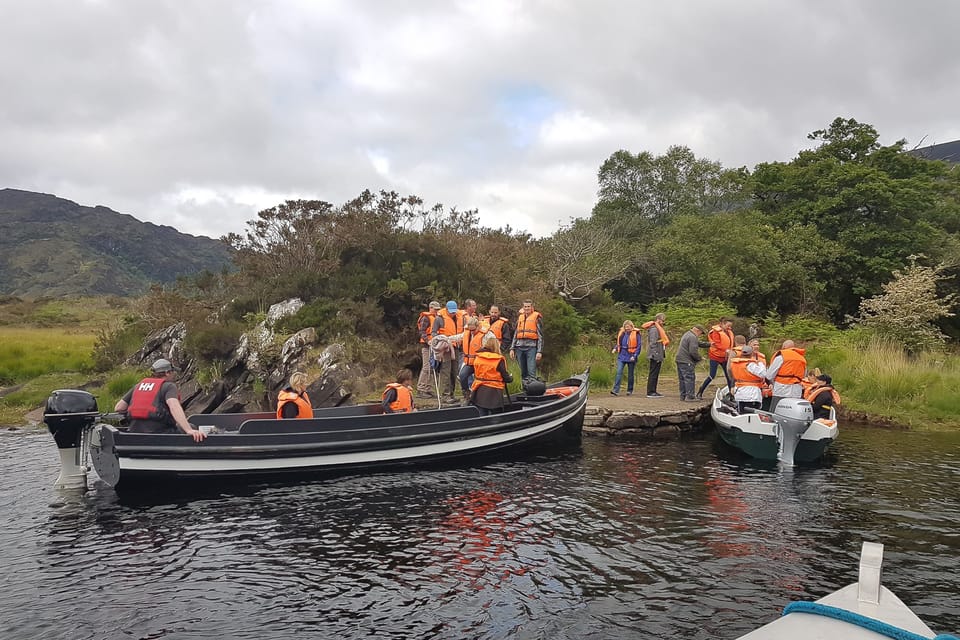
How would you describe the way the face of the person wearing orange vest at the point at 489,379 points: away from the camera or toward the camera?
away from the camera

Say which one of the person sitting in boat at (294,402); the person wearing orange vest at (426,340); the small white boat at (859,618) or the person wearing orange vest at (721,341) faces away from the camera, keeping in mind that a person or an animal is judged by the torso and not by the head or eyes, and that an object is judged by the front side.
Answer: the small white boat

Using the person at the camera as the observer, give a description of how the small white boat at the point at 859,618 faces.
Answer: facing away from the viewer

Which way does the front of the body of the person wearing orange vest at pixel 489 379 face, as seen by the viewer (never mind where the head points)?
away from the camera

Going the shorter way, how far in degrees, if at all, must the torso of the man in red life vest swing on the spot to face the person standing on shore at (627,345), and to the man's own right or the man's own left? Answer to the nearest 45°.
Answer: approximately 45° to the man's own right

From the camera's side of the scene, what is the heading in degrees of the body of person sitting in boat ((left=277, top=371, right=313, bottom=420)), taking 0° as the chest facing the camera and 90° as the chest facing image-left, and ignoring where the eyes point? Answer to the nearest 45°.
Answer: approximately 270°

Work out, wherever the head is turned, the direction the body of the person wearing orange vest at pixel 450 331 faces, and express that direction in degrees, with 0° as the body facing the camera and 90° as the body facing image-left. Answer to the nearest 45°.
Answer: approximately 315°

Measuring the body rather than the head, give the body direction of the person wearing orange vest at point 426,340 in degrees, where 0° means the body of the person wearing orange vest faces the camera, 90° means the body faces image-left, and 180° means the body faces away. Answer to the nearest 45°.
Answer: approximately 270°

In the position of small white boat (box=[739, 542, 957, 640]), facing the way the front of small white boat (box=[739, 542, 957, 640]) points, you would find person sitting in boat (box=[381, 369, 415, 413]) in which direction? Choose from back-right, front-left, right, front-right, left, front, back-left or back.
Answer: front-left

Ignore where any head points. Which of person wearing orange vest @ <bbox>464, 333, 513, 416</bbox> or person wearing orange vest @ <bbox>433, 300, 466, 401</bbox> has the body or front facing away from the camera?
person wearing orange vest @ <bbox>464, 333, 513, 416</bbox>
